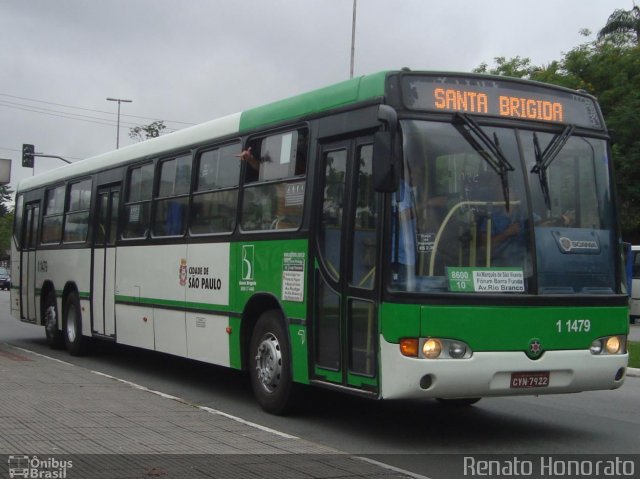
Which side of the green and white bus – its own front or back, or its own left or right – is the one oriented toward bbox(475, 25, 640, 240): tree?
left

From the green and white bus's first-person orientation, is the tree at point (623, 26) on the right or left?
on its left

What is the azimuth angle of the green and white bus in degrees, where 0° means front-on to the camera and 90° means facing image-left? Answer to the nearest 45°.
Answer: approximately 315°

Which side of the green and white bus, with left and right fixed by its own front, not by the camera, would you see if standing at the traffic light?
back
